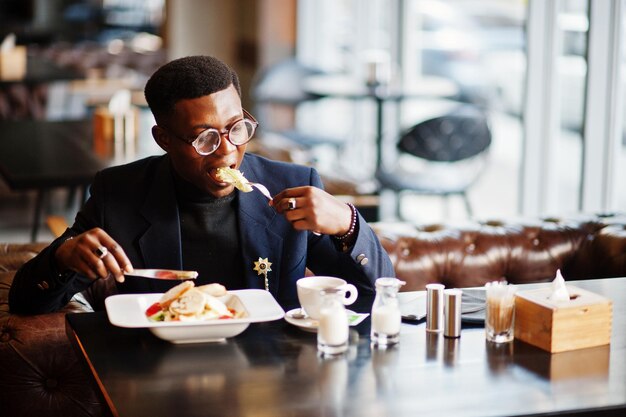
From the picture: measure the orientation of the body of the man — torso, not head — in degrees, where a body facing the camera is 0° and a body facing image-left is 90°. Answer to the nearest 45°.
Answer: approximately 0°

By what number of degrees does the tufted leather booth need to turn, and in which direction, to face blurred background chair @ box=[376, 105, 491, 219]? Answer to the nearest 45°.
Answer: approximately 180°

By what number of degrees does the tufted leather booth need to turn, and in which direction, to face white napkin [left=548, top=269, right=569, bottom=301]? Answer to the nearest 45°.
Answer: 0° — it already faces it

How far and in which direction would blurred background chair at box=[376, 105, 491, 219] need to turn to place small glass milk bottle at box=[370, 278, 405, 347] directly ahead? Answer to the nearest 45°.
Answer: approximately 45° to its left

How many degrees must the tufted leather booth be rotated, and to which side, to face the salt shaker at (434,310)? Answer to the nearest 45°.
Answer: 0° — it already faces it

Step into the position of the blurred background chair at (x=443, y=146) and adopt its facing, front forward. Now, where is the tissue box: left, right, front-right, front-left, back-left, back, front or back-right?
front-left

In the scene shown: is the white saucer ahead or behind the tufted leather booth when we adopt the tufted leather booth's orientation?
ahead

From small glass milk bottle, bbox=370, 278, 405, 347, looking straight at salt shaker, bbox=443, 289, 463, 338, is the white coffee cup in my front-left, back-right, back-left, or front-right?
back-left

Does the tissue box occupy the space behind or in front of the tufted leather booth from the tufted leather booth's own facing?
in front

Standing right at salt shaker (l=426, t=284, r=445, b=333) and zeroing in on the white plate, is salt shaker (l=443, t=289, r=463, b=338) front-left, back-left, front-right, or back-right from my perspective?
back-left
